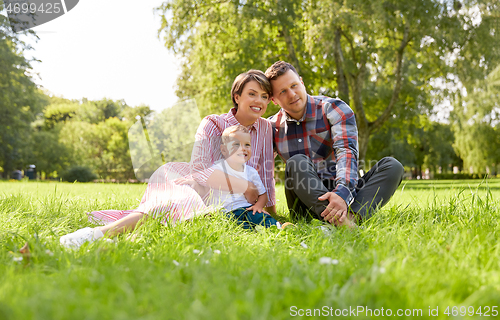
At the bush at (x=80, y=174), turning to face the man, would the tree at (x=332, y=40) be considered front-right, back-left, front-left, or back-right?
front-left

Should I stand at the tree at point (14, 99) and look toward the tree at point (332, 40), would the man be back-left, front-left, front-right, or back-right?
front-right

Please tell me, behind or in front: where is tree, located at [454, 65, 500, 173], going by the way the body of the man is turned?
behind

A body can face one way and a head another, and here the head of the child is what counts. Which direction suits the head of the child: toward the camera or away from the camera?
toward the camera

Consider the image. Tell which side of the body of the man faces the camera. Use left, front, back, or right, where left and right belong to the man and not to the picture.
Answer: front

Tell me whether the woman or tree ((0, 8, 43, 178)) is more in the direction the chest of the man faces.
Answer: the woman

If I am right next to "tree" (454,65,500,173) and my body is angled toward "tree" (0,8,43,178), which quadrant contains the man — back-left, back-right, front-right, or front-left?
front-left

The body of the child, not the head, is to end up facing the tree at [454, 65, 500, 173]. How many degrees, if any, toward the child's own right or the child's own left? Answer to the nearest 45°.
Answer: approximately 90° to the child's own left

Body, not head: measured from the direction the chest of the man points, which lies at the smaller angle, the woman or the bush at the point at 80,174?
the woman

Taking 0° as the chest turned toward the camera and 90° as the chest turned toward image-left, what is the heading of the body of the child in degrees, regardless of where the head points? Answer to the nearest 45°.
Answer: approximately 315°

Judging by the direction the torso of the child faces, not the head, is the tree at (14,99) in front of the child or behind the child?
behind

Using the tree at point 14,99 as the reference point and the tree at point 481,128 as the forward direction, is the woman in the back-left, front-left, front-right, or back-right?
front-right

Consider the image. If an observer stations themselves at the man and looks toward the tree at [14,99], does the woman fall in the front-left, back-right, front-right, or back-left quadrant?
front-left

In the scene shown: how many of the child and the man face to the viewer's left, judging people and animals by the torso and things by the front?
0
